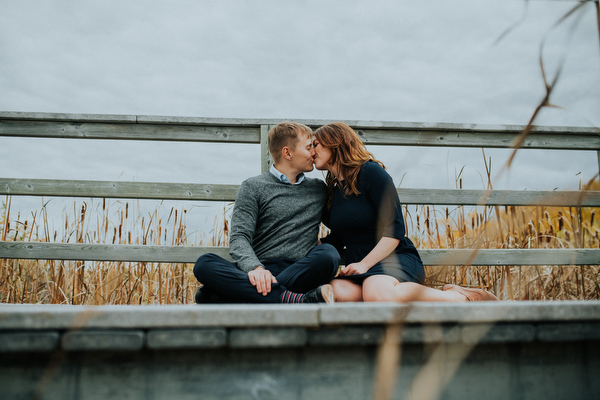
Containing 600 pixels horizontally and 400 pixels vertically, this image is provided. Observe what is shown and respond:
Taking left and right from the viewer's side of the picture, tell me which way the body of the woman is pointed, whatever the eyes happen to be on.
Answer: facing the viewer and to the left of the viewer

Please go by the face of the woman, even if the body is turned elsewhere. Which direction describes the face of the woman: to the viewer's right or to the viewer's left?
to the viewer's left

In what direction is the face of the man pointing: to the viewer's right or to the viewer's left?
to the viewer's right
